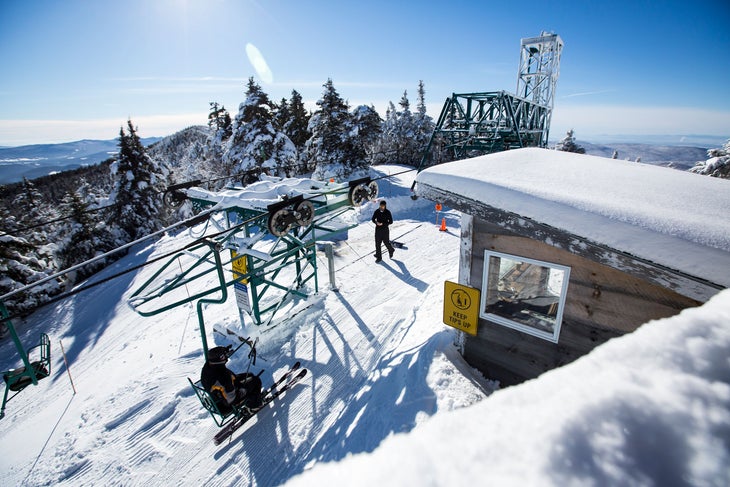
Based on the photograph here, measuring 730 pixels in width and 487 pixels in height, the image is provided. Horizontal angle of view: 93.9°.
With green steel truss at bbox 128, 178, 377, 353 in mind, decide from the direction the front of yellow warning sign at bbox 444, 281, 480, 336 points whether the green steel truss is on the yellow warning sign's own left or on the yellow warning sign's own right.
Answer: on the yellow warning sign's own right

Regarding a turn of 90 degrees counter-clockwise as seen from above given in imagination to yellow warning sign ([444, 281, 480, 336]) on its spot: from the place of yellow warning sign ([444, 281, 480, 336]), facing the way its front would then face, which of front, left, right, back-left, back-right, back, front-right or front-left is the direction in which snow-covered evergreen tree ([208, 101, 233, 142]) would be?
back

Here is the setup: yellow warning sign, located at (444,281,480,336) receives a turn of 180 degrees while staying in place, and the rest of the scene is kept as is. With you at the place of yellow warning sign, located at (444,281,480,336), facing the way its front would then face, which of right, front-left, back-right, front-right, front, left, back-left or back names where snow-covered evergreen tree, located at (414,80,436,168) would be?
front-left

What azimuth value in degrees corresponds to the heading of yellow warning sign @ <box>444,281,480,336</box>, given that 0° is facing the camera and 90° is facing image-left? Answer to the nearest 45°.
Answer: approximately 45°

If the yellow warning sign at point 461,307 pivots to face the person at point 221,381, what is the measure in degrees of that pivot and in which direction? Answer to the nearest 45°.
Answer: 0° — it already faces them

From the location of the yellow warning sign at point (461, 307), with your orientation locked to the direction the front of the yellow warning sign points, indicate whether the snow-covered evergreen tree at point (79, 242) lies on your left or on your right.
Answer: on your right

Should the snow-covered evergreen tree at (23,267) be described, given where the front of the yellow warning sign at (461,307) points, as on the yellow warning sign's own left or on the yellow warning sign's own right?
on the yellow warning sign's own right

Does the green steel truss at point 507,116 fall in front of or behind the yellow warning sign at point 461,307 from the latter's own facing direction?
behind

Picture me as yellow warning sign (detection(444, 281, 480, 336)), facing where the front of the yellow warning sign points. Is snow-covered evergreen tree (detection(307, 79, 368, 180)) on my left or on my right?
on my right

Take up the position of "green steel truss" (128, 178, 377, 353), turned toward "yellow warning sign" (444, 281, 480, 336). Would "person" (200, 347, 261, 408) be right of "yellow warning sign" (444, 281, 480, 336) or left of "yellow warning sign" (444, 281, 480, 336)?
right

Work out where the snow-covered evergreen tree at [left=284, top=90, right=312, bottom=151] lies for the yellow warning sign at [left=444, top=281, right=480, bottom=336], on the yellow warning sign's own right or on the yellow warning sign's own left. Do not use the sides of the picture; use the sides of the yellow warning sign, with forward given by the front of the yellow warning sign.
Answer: on the yellow warning sign's own right

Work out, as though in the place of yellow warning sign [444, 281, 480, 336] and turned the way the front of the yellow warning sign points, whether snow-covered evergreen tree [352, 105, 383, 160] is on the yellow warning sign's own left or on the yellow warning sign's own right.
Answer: on the yellow warning sign's own right

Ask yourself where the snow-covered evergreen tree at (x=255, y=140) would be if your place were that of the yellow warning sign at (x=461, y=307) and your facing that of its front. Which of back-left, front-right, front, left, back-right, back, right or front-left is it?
right

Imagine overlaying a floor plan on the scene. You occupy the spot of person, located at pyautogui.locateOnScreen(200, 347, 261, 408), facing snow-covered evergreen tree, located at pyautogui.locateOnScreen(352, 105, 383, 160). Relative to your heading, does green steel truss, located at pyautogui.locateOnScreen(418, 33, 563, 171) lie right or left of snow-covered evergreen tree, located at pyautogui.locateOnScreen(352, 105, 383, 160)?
right

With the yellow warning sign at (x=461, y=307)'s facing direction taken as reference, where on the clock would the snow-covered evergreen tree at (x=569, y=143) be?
The snow-covered evergreen tree is roughly at 5 o'clock from the yellow warning sign.
